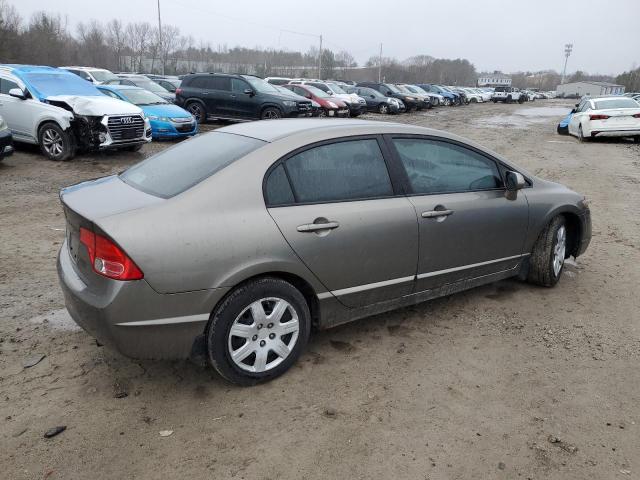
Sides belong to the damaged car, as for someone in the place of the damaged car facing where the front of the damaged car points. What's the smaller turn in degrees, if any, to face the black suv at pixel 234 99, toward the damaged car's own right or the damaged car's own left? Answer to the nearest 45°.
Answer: approximately 90° to the damaged car's own left

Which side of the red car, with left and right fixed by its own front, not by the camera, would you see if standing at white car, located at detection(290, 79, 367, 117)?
left

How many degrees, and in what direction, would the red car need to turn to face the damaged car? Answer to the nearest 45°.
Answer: approximately 90° to its right

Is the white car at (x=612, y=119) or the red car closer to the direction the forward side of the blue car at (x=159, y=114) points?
the white car

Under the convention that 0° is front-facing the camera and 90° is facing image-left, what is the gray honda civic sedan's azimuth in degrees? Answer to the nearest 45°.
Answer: approximately 225°

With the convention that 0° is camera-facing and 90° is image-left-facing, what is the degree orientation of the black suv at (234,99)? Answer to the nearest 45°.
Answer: approximately 315°

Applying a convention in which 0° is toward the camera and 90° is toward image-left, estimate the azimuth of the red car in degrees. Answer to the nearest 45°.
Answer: approximately 315°

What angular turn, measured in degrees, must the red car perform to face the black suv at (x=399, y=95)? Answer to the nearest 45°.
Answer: approximately 90° to its left

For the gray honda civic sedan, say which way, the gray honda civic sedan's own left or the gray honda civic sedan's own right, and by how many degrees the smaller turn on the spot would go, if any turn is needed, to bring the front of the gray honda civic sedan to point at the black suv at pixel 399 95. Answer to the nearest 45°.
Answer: approximately 45° to the gray honda civic sedan's own left

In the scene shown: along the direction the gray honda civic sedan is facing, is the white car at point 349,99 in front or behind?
in front

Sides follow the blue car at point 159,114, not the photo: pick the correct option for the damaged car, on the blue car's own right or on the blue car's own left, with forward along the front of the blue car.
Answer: on the blue car's own right
